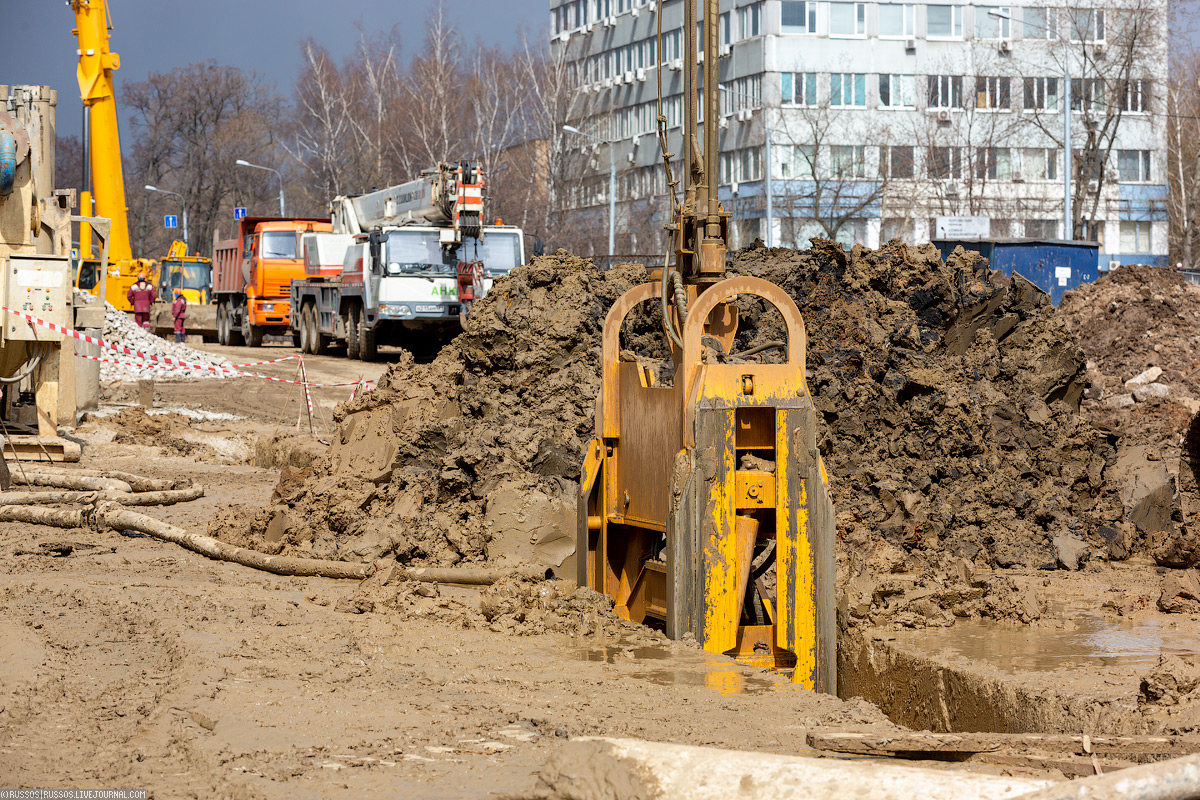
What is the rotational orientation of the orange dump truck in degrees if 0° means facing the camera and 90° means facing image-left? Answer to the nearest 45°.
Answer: approximately 315°

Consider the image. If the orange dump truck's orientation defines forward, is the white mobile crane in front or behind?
in front

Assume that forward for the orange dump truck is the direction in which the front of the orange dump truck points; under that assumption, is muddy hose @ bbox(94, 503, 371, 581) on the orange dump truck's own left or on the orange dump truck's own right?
on the orange dump truck's own right

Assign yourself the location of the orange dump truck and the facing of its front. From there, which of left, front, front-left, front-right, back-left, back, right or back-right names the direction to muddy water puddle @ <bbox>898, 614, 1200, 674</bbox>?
front-right

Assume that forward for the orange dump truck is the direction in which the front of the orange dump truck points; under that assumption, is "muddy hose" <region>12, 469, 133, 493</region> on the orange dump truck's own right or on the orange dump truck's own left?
on the orange dump truck's own right

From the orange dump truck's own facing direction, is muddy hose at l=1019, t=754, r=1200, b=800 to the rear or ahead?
ahead

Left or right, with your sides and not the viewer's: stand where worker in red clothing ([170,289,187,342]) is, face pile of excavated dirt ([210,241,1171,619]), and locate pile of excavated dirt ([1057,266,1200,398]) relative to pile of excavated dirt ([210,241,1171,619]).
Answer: left

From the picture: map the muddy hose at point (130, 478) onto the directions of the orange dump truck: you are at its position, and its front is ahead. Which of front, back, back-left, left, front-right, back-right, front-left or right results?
front-right

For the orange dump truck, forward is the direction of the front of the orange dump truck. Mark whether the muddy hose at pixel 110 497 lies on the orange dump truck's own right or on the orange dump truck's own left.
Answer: on the orange dump truck's own right
